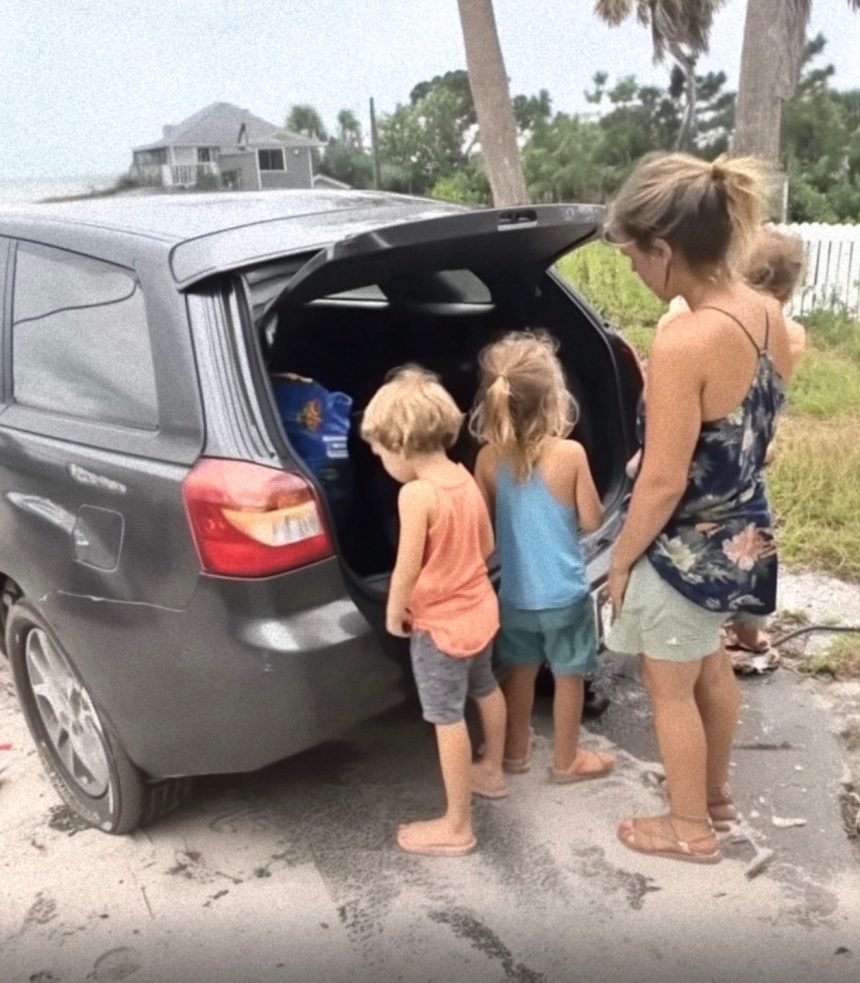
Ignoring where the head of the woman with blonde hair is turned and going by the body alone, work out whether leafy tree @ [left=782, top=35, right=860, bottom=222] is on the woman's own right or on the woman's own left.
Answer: on the woman's own right

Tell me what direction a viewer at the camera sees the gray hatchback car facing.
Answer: facing away from the viewer and to the left of the viewer

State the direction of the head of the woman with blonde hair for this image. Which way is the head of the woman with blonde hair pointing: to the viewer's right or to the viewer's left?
to the viewer's left

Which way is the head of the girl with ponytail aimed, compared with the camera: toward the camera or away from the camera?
away from the camera

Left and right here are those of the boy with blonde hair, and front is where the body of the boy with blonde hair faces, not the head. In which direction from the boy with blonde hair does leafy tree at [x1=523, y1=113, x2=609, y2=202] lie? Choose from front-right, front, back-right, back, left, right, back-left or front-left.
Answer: front-right

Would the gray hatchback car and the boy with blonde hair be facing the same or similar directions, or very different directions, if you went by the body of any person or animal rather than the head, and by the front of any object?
same or similar directions

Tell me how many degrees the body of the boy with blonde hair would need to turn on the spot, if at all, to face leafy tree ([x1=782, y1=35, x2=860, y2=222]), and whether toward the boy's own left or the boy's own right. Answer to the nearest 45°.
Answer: approximately 45° to the boy's own right

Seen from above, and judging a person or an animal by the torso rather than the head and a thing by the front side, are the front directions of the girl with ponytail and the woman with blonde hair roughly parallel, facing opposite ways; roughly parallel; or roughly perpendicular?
roughly perpendicular

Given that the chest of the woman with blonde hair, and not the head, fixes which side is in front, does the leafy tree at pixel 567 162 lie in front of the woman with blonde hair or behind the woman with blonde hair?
in front

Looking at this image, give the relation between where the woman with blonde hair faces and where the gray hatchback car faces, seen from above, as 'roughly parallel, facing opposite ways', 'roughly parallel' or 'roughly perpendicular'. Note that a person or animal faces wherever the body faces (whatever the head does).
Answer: roughly parallel

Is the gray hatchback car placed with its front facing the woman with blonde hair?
no

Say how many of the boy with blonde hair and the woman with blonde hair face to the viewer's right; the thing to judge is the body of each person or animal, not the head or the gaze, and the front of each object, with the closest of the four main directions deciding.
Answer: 0

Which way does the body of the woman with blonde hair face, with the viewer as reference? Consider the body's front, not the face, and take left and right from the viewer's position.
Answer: facing away from the viewer and to the left of the viewer

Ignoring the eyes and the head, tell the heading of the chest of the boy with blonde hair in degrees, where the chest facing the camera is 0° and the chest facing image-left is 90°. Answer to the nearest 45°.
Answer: approximately 135°

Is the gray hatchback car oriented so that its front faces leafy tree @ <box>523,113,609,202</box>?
no

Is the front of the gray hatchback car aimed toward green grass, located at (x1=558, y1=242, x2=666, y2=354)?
no
